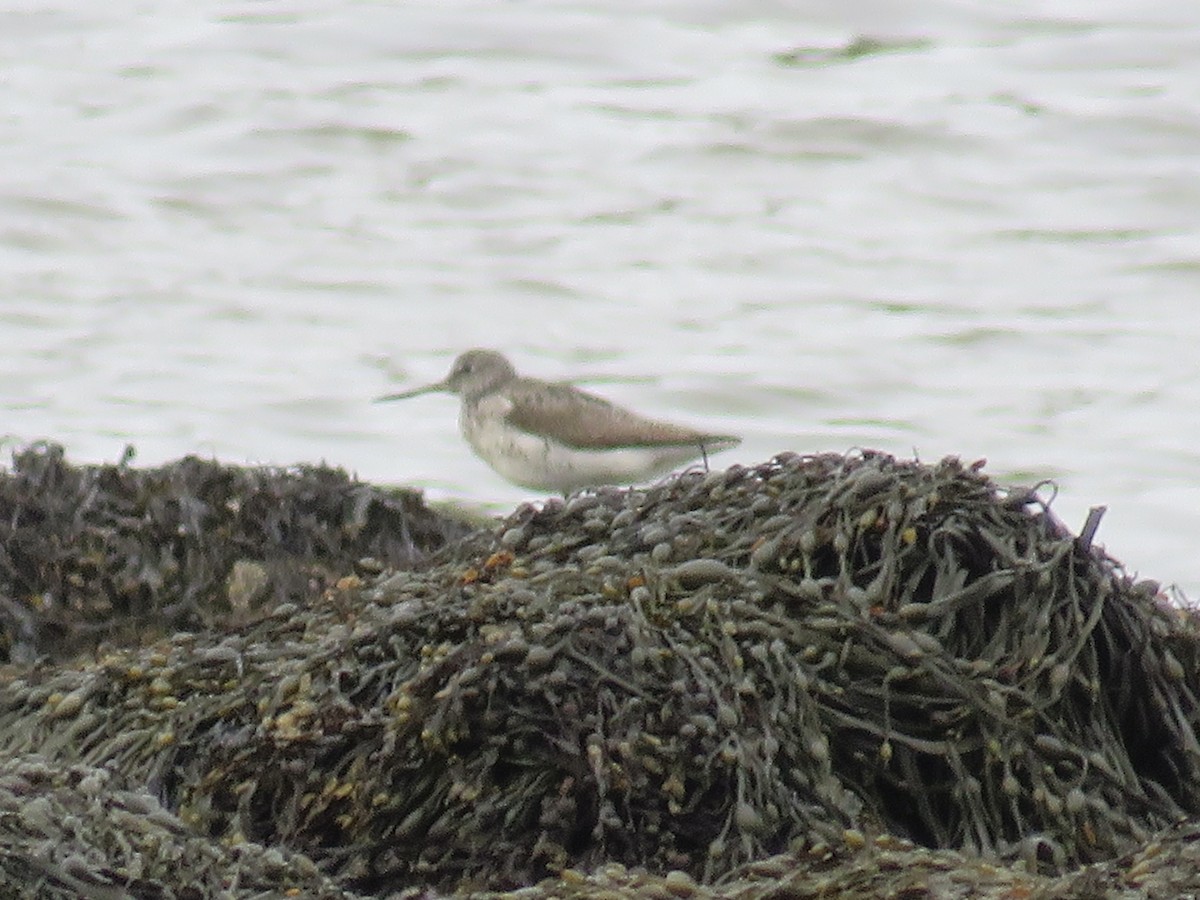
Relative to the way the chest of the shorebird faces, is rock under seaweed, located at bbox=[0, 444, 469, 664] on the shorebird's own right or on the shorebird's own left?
on the shorebird's own left

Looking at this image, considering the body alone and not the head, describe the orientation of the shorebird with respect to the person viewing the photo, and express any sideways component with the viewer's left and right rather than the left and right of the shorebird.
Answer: facing to the left of the viewer
